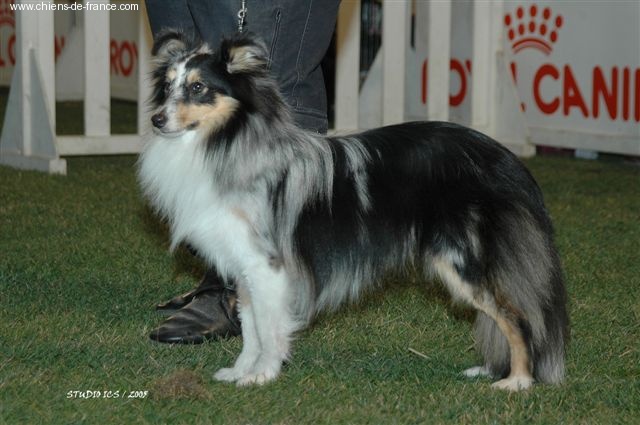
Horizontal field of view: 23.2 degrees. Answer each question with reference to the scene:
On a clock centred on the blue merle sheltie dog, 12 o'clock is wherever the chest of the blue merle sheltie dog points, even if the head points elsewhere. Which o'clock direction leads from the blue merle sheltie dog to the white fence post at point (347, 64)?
The white fence post is roughly at 3 o'clock from the blue merle sheltie dog.

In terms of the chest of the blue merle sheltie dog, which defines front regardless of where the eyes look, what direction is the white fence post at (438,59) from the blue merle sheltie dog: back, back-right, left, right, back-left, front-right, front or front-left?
right

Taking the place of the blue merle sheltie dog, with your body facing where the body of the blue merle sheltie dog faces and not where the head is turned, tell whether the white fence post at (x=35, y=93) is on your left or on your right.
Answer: on your right

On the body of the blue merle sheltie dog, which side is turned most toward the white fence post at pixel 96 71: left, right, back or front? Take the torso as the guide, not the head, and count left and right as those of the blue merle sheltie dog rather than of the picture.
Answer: right

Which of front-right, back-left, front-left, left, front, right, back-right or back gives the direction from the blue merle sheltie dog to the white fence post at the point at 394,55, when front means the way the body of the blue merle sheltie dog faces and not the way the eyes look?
right

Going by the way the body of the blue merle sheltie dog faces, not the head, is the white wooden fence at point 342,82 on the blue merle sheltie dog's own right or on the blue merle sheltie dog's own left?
on the blue merle sheltie dog's own right

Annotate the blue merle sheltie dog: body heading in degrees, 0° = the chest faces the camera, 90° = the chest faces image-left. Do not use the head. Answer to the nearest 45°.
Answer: approximately 90°

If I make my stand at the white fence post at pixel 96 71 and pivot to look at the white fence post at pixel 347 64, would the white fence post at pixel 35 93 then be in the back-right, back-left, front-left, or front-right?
back-right
